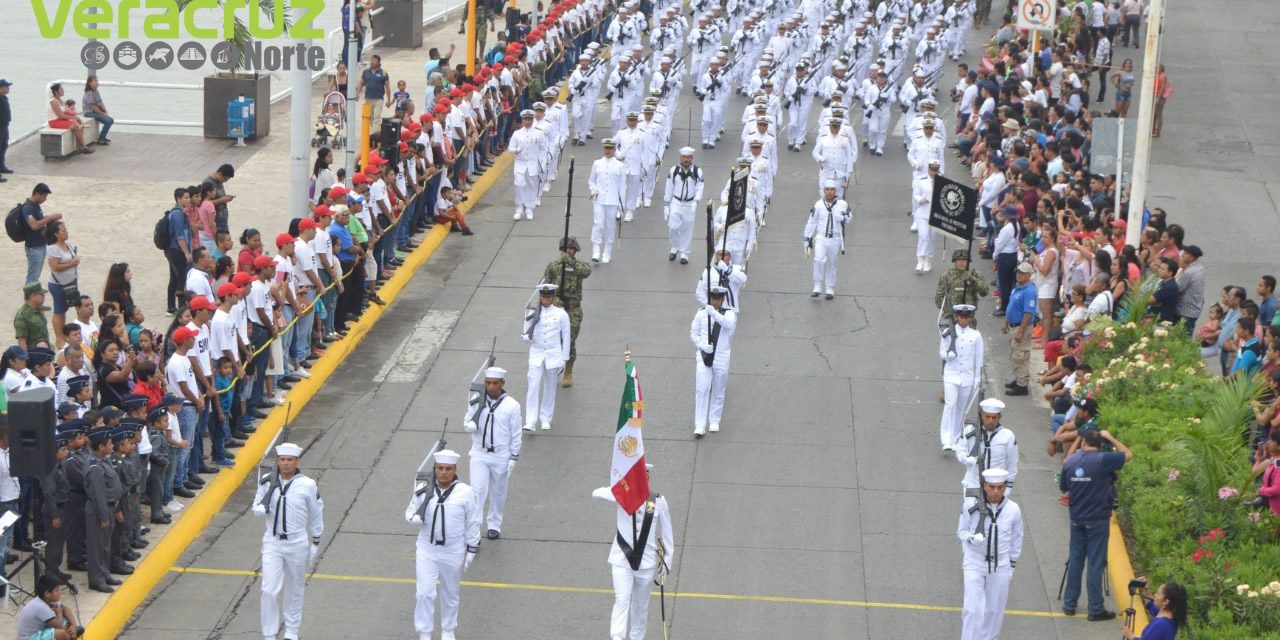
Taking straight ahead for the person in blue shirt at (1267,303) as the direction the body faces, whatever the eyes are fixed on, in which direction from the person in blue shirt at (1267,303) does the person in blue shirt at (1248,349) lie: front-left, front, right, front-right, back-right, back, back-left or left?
left

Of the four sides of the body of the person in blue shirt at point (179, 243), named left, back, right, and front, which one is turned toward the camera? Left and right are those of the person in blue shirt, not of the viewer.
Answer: right

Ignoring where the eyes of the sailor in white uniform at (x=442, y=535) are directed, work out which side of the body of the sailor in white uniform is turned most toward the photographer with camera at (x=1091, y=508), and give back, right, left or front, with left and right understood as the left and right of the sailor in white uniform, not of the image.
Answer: left

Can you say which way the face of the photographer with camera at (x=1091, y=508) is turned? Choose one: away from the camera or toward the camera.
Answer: away from the camera

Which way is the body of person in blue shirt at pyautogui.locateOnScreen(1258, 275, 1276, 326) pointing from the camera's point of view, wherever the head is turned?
to the viewer's left

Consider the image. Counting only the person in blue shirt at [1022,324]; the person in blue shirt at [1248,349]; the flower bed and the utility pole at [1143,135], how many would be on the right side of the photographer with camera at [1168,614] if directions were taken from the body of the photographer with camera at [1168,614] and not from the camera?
4

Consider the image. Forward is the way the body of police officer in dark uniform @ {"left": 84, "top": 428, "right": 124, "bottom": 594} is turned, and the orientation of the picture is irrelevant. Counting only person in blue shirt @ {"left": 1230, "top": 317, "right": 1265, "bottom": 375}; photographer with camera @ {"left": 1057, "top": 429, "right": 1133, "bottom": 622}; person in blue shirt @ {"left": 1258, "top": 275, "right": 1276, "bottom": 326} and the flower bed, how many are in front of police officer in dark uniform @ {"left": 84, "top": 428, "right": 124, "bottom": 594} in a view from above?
4

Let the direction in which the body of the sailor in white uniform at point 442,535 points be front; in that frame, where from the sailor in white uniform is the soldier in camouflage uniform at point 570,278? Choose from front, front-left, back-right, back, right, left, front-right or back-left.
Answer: back
